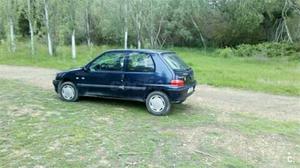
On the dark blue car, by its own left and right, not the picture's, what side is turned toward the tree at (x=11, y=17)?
front

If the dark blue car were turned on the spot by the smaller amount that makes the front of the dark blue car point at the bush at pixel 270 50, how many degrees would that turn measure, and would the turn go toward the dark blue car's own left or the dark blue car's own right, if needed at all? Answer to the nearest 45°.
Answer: approximately 90° to the dark blue car's own right

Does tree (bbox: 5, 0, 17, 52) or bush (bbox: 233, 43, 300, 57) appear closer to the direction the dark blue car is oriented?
the tree

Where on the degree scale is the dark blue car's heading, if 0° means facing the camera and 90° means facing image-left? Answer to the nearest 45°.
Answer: approximately 135°

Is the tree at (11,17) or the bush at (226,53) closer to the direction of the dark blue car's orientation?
the tree

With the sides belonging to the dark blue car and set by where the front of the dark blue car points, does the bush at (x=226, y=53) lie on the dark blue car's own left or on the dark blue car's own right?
on the dark blue car's own right

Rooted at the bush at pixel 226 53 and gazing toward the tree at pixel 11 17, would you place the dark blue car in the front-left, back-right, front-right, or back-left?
front-left
